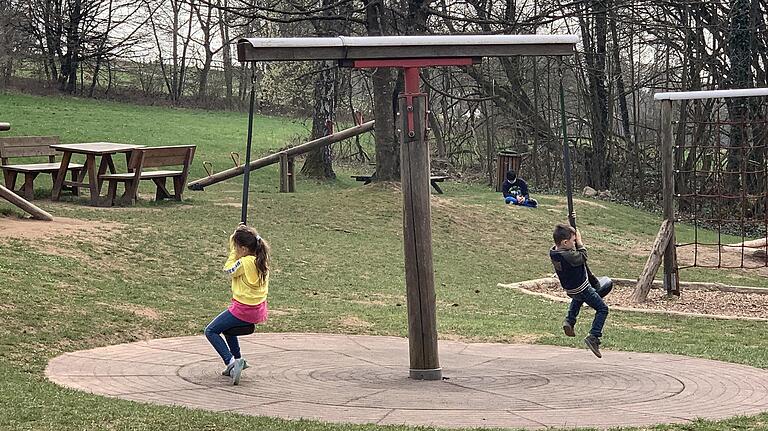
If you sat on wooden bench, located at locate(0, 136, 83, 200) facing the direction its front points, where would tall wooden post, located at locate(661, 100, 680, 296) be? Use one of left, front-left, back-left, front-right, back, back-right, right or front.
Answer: front

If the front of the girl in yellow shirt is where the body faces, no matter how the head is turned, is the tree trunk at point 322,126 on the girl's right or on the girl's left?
on the girl's right

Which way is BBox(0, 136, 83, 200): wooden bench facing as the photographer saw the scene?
facing the viewer and to the right of the viewer

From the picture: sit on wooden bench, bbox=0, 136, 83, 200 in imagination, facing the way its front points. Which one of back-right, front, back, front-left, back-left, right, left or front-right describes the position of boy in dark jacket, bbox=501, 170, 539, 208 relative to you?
front-left

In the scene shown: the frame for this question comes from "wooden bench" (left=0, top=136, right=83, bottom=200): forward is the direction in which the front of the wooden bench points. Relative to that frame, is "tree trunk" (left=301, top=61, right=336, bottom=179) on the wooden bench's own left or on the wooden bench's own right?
on the wooden bench's own left

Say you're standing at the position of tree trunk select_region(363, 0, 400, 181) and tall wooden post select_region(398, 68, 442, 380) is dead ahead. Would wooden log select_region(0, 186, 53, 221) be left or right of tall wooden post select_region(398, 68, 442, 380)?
right

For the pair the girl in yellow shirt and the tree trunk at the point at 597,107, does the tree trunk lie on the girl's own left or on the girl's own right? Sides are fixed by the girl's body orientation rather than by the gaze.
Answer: on the girl's own right

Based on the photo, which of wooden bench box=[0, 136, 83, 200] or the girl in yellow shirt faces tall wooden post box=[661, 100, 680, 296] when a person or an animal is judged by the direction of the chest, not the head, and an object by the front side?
the wooden bench

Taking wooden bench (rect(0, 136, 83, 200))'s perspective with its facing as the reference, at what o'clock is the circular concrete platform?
The circular concrete platform is roughly at 1 o'clock from the wooden bench.
